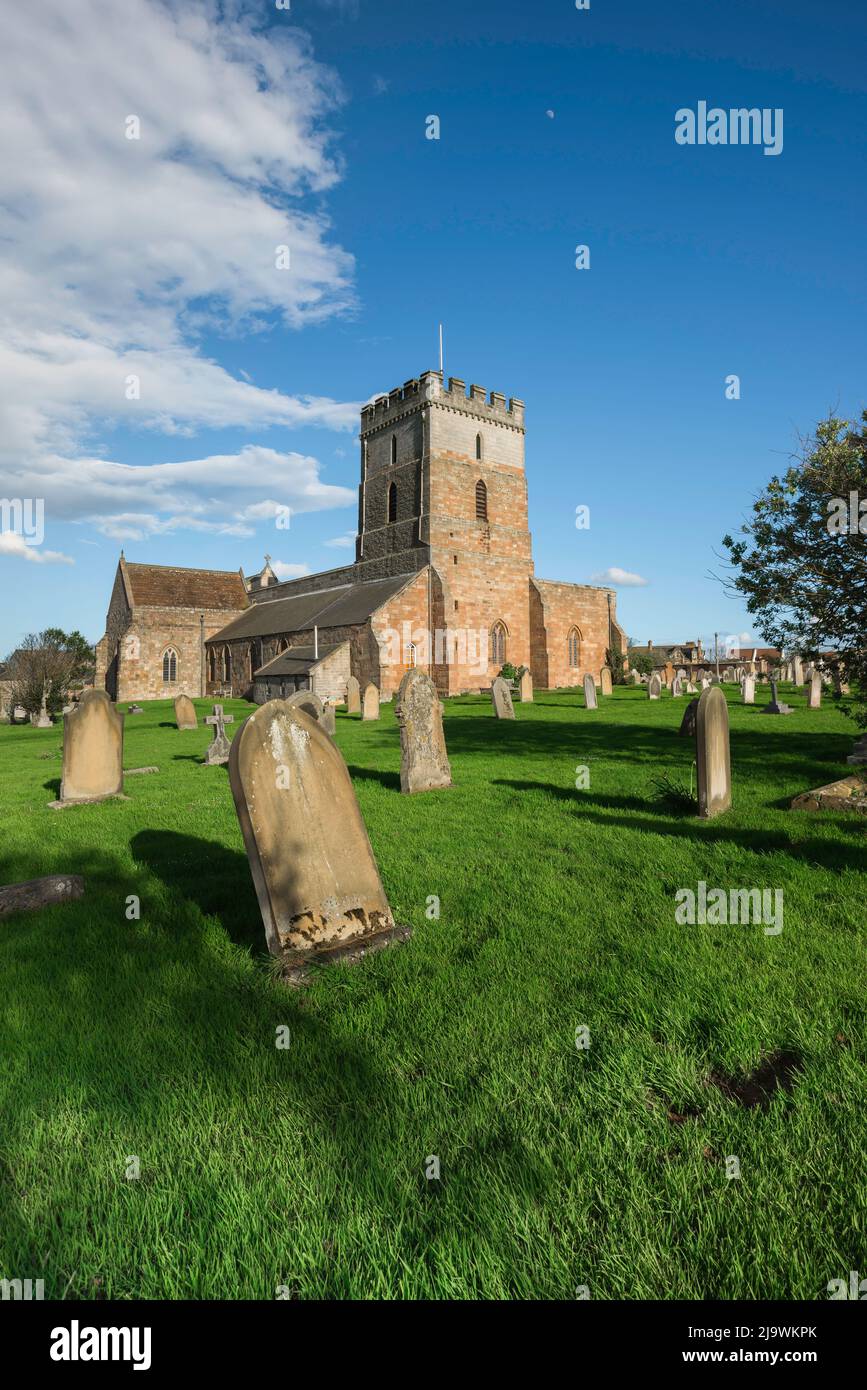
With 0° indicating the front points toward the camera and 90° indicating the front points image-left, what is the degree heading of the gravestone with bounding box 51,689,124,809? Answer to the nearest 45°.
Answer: approximately 0°

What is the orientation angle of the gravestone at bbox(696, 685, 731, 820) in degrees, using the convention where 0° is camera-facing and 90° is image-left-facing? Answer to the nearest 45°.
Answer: approximately 315°

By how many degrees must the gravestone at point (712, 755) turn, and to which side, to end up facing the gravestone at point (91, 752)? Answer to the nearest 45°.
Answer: approximately 135° to its right

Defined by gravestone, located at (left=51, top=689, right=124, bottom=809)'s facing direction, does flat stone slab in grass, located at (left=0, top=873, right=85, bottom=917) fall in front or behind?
in front

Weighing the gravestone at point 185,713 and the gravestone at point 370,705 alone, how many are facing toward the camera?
2

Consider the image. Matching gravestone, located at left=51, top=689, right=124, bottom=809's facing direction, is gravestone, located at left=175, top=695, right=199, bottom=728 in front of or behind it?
behind

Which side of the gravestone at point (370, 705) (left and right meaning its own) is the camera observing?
front

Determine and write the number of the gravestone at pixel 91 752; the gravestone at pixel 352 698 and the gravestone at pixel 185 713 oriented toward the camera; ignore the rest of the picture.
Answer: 3

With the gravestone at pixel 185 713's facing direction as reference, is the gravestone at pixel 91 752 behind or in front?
in front

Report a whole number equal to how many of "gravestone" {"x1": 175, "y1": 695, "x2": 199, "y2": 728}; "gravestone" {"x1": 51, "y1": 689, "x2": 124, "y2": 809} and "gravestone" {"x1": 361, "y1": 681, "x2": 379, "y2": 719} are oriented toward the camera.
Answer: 3

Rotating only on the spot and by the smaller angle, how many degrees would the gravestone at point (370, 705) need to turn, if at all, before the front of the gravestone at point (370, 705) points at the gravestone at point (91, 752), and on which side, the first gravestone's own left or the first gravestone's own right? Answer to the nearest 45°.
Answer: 0° — it already faces it

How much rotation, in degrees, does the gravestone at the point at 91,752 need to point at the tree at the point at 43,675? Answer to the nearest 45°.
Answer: approximately 180°
